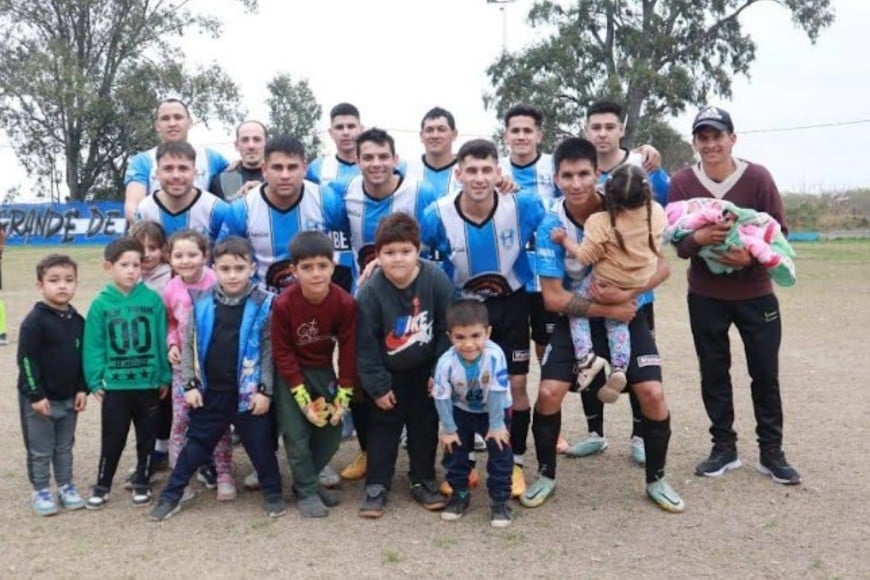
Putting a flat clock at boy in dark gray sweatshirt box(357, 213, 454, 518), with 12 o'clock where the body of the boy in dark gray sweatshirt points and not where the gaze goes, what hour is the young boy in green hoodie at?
The young boy in green hoodie is roughly at 3 o'clock from the boy in dark gray sweatshirt.

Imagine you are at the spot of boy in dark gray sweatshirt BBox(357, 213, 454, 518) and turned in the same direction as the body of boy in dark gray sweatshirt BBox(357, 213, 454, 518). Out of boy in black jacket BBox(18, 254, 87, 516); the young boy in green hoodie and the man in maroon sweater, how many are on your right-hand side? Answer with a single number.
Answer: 2

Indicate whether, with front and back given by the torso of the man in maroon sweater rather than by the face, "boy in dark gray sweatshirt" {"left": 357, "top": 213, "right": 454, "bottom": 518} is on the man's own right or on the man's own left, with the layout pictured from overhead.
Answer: on the man's own right

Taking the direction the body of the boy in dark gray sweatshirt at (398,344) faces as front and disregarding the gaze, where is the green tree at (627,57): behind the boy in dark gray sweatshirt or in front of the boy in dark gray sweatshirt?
behind

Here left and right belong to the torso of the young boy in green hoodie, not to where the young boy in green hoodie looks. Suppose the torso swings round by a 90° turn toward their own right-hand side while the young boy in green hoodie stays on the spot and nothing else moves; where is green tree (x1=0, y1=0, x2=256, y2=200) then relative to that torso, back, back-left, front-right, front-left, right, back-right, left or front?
right

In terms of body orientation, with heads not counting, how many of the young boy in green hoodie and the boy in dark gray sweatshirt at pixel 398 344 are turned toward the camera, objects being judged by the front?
2

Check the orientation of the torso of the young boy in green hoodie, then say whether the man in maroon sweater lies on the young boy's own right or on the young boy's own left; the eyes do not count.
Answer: on the young boy's own left

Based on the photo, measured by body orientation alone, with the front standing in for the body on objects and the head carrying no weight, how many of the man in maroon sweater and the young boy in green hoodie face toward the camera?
2

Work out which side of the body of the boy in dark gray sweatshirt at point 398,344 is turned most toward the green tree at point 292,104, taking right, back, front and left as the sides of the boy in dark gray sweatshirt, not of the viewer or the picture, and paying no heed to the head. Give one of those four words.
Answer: back
